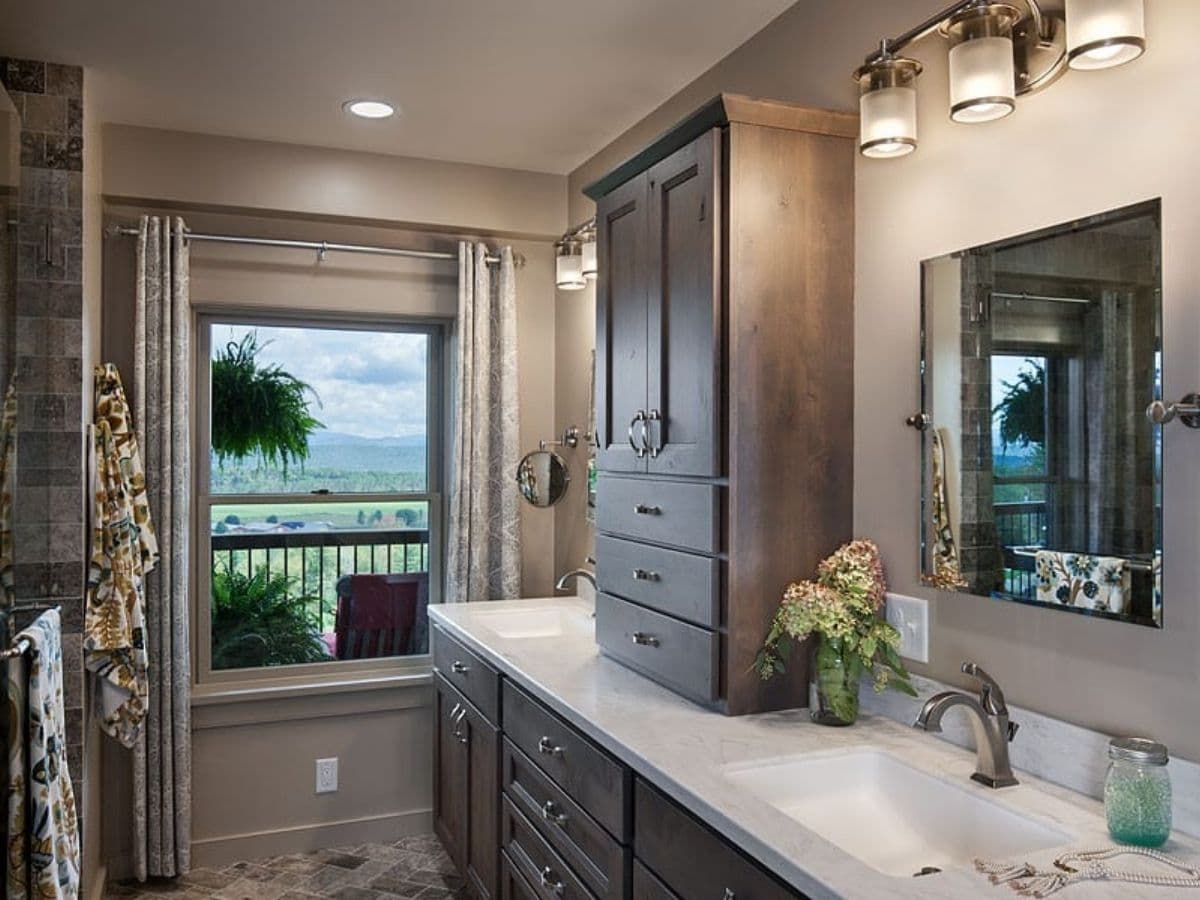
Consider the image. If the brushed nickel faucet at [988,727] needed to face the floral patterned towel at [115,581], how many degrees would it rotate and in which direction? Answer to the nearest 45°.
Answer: approximately 45° to its right

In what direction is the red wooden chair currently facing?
away from the camera

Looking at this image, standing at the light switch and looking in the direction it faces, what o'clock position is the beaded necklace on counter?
The beaded necklace on counter is roughly at 10 o'clock from the light switch.

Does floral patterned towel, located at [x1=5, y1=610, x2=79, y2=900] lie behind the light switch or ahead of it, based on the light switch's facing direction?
ahead

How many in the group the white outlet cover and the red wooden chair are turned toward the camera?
1

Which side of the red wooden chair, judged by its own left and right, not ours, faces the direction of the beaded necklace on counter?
back

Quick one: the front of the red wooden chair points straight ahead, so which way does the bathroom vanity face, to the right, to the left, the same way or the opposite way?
to the left

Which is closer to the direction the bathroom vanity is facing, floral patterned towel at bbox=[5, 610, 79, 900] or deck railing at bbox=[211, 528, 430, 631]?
the floral patterned towel

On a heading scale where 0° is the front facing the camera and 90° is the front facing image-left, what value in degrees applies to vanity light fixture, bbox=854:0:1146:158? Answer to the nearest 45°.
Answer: approximately 45°

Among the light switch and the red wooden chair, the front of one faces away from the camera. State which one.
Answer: the red wooden chair
